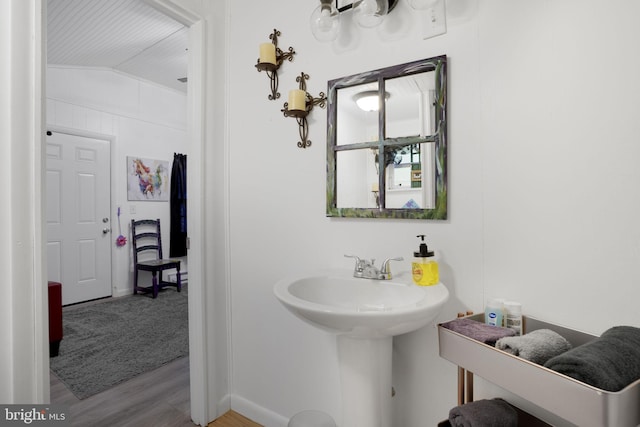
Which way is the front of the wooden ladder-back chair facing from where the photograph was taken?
facing the viewer and to the right of the viewer

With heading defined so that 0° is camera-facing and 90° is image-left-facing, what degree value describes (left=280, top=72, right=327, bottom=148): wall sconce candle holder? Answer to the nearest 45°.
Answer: approximately 45°

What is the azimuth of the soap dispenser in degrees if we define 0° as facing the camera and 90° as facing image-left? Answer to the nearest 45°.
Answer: approximately 45°

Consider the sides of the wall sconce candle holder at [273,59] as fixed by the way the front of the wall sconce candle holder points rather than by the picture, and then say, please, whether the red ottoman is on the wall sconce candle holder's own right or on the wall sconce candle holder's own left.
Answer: on the wall sconce candle holder's own right

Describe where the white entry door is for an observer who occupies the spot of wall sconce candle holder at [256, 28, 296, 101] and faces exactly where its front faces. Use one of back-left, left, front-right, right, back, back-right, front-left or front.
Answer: right

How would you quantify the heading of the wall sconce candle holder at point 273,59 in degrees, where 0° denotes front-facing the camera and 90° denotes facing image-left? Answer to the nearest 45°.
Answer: approximately 45°

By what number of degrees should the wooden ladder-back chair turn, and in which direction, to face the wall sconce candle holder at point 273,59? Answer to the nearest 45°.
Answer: approximately 45° to its right

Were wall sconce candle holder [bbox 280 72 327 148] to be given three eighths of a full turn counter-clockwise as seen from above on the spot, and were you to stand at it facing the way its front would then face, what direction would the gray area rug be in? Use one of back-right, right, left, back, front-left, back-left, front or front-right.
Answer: back-left

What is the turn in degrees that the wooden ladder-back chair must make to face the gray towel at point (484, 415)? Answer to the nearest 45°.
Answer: approximately 45° to its right
